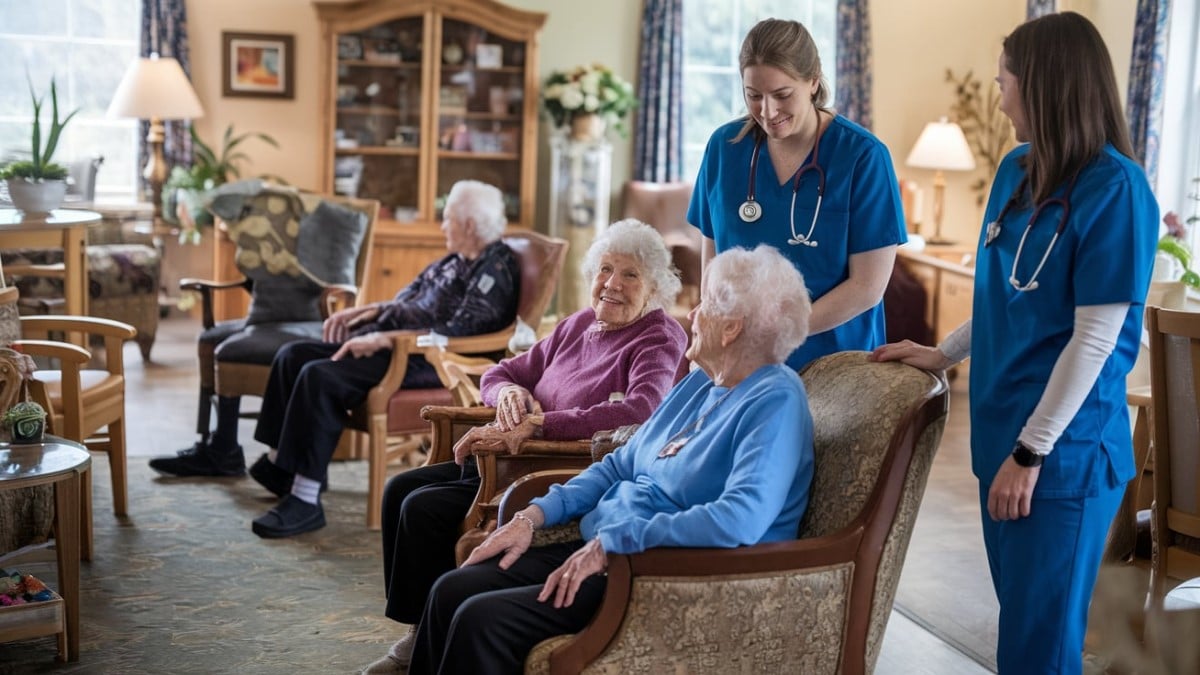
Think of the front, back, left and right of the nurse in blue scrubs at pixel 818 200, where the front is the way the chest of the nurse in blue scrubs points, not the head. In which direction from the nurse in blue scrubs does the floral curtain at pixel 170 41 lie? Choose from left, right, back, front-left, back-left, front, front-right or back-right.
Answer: right

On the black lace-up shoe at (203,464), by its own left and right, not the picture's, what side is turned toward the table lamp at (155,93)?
right

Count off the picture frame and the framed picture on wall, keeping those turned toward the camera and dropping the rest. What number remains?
2

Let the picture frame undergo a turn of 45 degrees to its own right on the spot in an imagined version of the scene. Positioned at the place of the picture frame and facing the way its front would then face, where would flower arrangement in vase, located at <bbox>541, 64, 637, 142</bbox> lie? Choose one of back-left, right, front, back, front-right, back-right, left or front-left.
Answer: back-left

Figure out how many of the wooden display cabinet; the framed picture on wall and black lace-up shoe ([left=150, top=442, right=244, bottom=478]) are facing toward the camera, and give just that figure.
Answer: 2

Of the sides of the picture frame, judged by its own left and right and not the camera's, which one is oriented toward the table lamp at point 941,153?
left

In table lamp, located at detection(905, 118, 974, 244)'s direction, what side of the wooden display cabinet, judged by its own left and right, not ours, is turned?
left

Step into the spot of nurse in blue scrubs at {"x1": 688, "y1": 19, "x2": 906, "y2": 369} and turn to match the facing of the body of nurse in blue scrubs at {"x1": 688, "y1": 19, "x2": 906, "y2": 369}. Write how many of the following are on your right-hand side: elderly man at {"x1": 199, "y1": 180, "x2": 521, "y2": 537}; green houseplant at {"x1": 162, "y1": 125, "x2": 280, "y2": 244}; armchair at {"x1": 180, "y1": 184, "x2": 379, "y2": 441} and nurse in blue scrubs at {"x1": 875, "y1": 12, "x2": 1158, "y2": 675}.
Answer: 3

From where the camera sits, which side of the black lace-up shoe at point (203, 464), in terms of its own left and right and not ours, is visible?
left

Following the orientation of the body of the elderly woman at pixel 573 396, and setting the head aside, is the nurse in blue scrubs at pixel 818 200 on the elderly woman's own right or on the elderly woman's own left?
on the elderly woman's own left

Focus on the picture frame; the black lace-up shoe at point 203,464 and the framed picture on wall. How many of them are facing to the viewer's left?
1

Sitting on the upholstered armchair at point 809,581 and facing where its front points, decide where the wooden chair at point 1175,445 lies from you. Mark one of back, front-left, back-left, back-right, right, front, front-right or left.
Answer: back

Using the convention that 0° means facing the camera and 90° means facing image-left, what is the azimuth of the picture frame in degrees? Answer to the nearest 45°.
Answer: approximately 0°

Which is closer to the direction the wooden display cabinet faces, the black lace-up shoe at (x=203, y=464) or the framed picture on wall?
the black lace-up shoe

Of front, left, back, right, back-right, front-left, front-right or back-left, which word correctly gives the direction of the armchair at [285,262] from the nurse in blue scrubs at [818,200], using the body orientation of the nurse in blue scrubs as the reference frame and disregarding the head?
right
